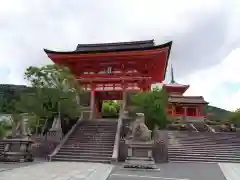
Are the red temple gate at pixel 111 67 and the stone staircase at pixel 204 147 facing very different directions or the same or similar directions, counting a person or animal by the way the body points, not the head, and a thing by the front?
same or similar directions

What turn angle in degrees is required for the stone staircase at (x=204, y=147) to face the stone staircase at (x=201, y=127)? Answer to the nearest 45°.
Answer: approximately 180°

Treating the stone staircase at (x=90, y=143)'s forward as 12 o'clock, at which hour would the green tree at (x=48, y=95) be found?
The green tree is roughly at 4 o'clock from the stone staircase.

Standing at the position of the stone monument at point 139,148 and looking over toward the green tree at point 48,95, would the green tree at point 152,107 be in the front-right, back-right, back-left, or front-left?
front-right

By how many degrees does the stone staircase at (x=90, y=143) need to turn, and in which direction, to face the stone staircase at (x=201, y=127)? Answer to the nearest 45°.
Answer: approximately 135° to its left

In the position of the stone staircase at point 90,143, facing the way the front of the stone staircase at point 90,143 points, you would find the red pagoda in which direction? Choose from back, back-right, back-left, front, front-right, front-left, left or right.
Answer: back-left

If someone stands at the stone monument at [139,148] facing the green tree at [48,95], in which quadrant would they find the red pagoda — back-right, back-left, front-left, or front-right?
front-right

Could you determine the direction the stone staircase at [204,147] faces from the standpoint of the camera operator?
facing the viewer

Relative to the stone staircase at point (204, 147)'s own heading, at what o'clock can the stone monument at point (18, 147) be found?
The stone monument is roughly at 2 o'clock from the stone staircase.

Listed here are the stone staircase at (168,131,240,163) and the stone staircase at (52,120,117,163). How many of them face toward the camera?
2

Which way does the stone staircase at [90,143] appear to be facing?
toward the camera

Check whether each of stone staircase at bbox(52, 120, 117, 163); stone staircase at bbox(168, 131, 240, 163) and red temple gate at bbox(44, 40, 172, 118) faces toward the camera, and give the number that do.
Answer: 3

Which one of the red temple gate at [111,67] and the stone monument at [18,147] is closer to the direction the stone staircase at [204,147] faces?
the stone monument

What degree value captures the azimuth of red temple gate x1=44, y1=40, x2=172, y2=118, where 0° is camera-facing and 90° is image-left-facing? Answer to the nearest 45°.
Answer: approximately 0°

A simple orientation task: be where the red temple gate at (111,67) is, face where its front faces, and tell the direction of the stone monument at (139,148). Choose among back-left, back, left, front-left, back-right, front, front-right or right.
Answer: front
